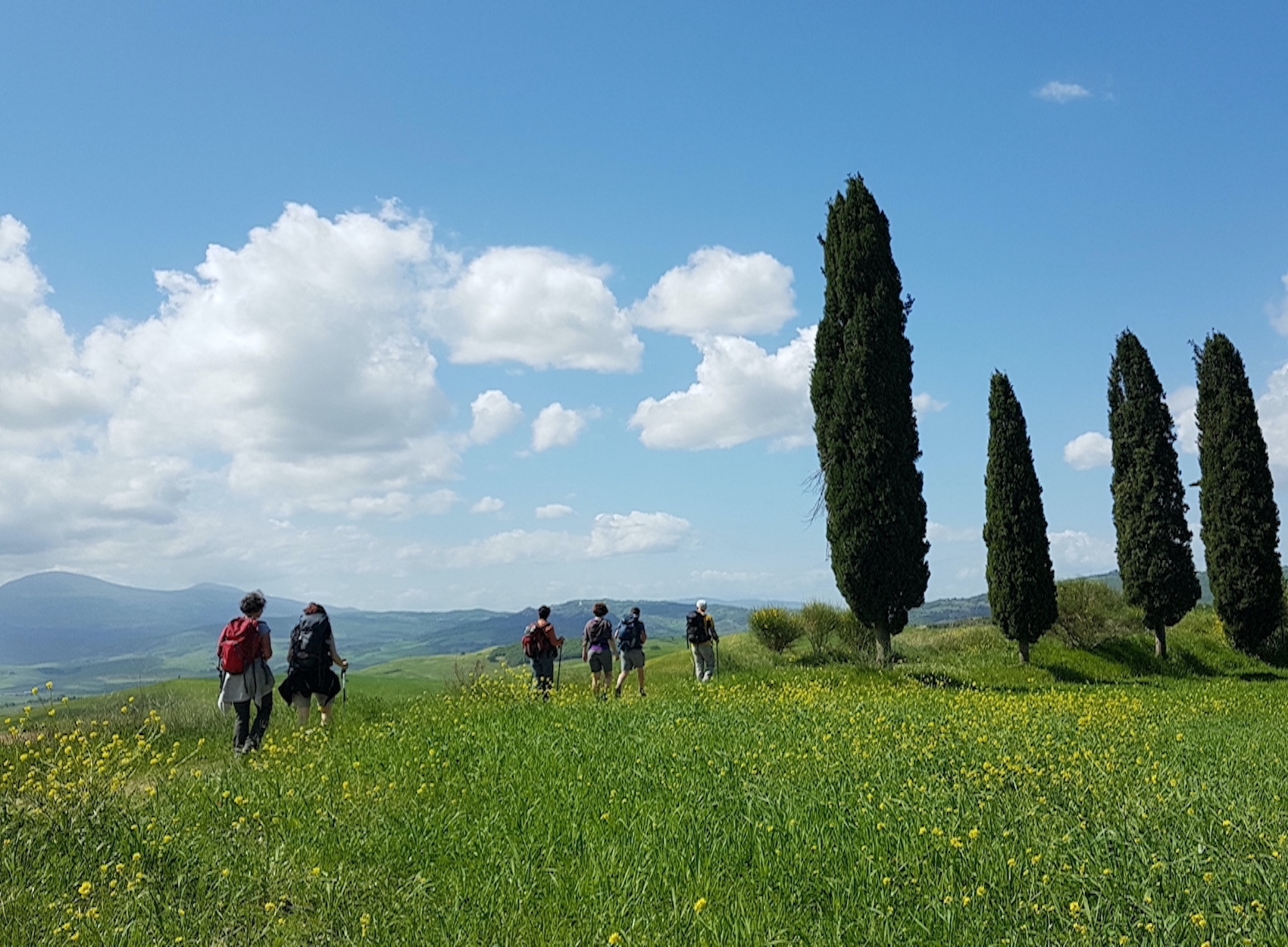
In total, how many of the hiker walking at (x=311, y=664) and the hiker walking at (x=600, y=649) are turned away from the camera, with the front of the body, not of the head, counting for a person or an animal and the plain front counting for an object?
2

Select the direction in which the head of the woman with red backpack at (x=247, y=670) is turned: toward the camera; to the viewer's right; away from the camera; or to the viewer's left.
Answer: away from the camera

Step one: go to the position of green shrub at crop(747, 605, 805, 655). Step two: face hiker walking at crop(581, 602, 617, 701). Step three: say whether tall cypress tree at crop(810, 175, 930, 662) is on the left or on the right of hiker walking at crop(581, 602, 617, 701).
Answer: left

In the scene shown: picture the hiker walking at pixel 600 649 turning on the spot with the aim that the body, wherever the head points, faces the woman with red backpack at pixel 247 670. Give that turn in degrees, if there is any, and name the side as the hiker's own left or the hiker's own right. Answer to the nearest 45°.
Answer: approximately 135° to the hiker's own left

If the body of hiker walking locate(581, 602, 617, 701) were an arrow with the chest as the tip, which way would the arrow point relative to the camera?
away from the camera

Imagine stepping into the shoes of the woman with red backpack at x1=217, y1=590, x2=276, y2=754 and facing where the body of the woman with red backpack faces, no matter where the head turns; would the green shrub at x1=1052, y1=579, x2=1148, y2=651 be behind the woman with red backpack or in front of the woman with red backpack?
in front

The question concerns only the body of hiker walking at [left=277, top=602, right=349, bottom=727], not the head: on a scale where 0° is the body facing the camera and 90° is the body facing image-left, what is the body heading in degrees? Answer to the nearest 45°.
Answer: approximately 180°

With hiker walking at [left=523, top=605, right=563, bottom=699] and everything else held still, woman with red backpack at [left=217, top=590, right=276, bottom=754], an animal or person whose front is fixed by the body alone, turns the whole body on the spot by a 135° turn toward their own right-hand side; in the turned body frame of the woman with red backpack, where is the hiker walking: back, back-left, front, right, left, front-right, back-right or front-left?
back-left

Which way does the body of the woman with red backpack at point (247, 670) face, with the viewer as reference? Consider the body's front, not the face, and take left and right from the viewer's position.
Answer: facing away from the viewer and to the right of the viewer

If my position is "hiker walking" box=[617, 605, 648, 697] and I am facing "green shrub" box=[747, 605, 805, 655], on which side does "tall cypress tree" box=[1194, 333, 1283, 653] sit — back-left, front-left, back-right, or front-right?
front-right

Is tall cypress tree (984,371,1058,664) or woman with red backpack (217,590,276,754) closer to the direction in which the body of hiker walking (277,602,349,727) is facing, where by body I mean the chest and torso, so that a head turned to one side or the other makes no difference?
the tall cypress tree
